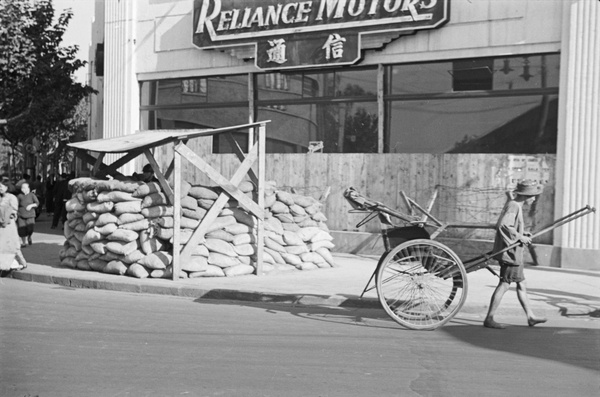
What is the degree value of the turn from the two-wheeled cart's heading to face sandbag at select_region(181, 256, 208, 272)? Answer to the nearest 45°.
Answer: approximately 135° to its left

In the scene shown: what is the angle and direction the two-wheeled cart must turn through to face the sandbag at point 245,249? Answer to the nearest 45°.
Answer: approximately 135° to its left

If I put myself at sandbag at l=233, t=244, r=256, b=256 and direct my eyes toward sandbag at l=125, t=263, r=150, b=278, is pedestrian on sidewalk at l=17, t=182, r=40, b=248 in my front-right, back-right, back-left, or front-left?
front-right

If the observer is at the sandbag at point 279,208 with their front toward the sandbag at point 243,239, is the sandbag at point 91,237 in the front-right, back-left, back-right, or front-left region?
front-right

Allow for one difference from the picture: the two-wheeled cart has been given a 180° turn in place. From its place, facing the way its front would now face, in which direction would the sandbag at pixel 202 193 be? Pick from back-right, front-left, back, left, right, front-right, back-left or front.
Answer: front-right

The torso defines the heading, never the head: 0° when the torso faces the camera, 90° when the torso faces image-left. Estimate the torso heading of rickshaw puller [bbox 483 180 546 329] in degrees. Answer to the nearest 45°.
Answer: approximately 270°

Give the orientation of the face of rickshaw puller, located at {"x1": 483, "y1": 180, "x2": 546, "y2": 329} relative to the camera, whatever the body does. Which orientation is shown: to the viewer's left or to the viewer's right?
to the viewer's right

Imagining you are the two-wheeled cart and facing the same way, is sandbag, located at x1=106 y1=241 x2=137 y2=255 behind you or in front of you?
behind

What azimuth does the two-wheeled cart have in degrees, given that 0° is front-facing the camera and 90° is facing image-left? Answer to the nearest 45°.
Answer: approximately 270°

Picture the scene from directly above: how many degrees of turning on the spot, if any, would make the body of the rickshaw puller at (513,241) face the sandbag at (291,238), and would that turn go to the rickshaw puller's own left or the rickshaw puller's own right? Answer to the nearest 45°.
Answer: approximately 135° to the rickshaw puller's own left
